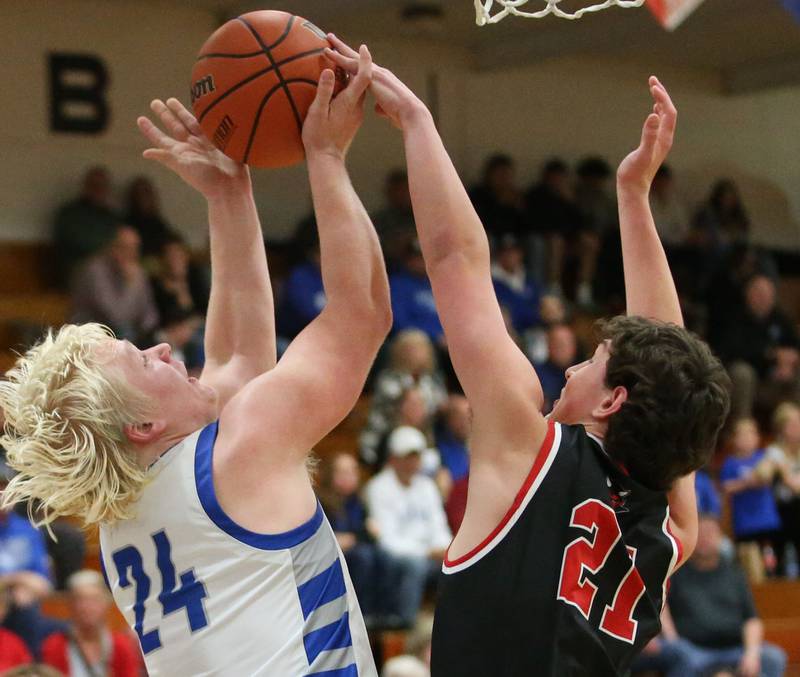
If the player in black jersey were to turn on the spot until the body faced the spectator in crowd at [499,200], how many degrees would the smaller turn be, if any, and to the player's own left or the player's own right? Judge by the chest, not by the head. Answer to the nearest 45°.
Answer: approximately 45° to the player's own right

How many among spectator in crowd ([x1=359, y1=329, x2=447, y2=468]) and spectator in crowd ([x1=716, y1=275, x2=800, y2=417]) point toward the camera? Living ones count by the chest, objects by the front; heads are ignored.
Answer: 2

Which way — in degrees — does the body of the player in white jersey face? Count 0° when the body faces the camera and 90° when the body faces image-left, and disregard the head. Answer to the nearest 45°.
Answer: approximately 225°

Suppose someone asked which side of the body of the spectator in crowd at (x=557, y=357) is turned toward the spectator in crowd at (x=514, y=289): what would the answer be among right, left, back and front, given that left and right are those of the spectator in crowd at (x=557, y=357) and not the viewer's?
back

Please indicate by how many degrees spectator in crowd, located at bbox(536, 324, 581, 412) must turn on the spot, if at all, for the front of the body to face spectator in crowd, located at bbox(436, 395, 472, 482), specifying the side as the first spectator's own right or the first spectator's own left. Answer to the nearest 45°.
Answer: approximately 45° to the first spectator's own right

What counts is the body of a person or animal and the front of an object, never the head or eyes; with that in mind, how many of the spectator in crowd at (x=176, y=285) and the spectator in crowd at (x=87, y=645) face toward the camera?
2

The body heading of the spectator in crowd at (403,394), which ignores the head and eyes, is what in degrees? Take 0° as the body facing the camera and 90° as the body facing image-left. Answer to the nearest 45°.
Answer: approximately 0°

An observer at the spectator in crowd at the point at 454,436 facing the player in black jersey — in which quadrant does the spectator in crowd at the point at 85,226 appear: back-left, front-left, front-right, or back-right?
back-right

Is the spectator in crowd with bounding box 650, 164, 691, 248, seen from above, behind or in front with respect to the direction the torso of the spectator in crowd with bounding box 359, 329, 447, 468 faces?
behind

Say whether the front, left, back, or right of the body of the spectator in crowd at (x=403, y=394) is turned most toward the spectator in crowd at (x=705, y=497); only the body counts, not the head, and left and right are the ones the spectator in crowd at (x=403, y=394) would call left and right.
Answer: left

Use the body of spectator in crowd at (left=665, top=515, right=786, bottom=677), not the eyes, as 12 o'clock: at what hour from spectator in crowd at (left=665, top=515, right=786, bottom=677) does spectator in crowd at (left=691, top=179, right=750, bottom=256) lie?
spectator in crowd at (left=691, top=179, right=750, bottom=256) is roughly at 6 o'clock from spectator in crowd at (left=665, top=515, right=786, bottom=677).

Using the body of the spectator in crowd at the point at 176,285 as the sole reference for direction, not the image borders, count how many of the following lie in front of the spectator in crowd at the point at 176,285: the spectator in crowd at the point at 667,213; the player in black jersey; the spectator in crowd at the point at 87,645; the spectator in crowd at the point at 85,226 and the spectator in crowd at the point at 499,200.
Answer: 2
